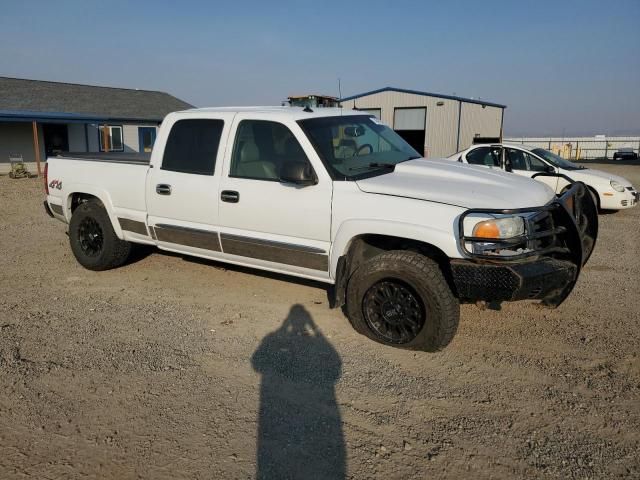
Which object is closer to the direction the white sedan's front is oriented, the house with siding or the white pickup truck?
the white pickup truck

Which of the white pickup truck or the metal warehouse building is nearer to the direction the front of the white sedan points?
the white pickup truck

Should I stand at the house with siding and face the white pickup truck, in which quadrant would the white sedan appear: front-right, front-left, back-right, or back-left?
front-left

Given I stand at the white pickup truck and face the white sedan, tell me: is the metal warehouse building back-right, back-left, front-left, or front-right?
front-left

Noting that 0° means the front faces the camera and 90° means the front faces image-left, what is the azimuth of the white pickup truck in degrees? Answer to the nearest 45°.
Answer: approximately 315°

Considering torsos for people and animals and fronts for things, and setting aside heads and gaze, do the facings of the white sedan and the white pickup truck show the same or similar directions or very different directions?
same or similar directions

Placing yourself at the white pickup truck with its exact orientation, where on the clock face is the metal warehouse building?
The metal warehouse building is roughly at 8 o'clock from the white pickup truck.

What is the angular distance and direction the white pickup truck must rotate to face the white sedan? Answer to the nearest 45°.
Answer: approximately 90° to its left

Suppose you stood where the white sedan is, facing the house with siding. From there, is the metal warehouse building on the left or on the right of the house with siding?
right

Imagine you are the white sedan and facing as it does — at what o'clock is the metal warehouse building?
The metal warehouse building is roughly at 7 o'clock from the white sedan.

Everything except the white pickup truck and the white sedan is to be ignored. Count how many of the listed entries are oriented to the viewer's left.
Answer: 0

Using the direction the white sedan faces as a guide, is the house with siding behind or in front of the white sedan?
behind
